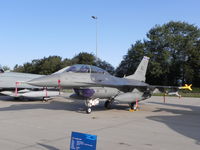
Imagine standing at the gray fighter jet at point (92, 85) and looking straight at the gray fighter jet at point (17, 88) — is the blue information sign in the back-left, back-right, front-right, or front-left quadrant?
back-left

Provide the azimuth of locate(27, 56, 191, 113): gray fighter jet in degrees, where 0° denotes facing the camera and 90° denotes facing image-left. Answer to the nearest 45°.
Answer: approximately 45°

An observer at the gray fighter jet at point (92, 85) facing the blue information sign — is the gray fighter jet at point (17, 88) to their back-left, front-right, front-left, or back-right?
back-right

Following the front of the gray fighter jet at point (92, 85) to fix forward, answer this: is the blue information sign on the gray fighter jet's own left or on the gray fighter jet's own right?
on the gray fighter jet's own left
